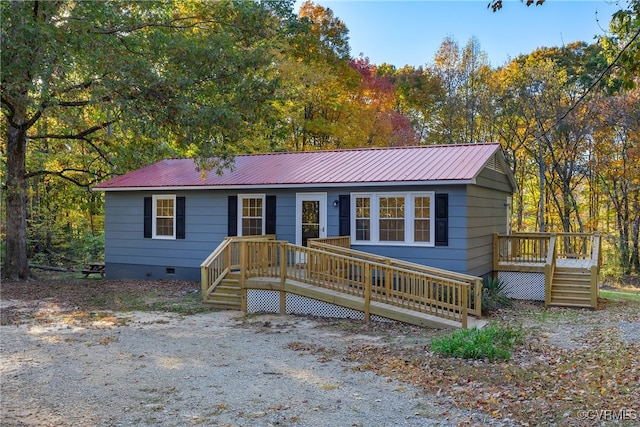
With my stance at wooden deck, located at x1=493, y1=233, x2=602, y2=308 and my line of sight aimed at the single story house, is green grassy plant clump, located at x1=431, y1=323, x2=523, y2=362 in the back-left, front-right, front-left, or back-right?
front-left

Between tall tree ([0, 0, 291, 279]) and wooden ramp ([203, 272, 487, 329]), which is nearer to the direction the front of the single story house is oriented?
the wooden ramp

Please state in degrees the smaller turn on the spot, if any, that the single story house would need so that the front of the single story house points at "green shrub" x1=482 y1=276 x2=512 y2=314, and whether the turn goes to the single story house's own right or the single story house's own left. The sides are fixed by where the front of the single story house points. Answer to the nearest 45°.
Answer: approximately 45° to the single story house's own left

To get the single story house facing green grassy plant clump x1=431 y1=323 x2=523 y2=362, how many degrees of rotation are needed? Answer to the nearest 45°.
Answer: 0° — it already faces it

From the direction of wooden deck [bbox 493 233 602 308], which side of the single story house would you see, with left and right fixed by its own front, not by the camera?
left

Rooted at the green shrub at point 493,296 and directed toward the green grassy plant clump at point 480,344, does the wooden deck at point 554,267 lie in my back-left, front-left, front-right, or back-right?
back-left

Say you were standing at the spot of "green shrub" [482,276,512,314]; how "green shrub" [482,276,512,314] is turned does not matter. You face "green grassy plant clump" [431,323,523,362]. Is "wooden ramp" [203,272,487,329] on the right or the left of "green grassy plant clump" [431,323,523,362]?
right

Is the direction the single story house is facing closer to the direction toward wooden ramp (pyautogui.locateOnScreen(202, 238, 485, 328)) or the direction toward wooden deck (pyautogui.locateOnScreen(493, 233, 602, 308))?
the wooden ramp

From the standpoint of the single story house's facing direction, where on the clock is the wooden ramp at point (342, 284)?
The wooden ramp is roughly at 12 o'clock from the single story house.

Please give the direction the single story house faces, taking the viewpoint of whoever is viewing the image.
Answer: facing the viewer

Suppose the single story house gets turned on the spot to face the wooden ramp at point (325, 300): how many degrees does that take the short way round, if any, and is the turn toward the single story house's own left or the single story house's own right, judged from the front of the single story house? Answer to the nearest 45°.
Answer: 0° — it already faces it

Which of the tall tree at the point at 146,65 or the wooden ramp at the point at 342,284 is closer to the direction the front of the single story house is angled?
the wooden ramp
